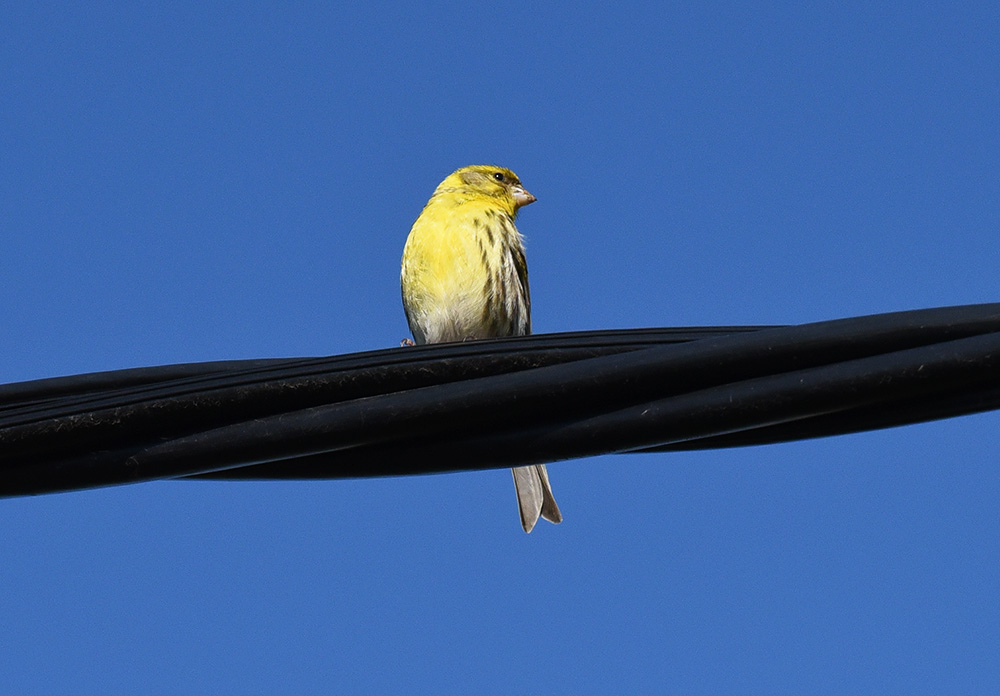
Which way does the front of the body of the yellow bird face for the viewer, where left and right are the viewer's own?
facing the viewer and to the left of the viewer
